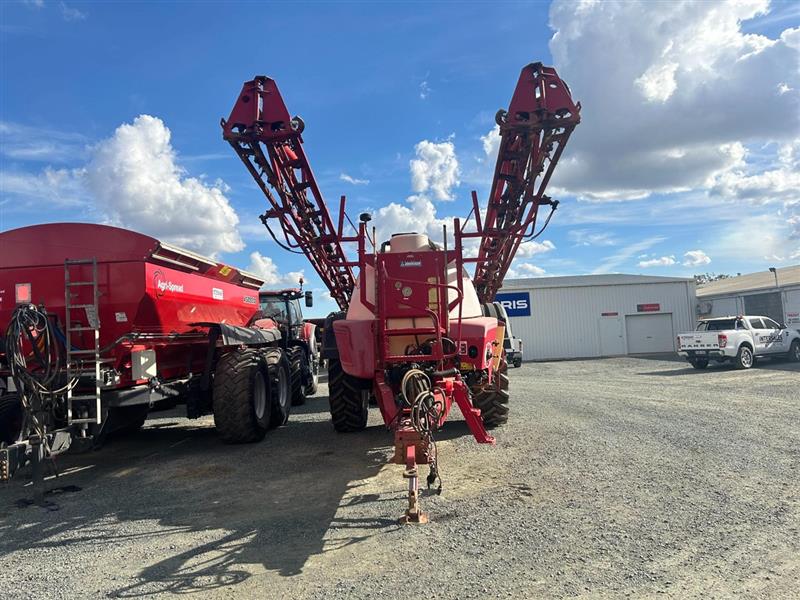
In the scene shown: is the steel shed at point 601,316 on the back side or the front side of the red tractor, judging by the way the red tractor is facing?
on the back side

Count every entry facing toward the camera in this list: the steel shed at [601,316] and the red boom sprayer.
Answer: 2

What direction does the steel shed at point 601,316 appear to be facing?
toward the camera

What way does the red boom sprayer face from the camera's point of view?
toward the camera

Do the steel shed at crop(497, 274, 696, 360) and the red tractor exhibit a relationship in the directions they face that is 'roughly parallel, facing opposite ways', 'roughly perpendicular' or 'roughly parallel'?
roughly parallel

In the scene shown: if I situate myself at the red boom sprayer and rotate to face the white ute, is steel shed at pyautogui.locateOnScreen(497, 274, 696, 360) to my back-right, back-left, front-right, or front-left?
front-left

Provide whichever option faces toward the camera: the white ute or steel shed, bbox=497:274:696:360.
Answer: the steel shed

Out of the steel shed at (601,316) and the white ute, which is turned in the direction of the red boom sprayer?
the steel shed

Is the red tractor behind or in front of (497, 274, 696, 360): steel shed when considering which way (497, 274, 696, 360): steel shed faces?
in front

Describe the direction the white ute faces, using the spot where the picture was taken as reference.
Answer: facing away from the viewer and to the right of the viewer

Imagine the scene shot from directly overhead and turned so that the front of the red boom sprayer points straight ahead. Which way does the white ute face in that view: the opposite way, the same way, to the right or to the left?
to the left

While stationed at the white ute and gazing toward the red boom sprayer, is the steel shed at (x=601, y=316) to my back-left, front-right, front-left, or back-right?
back-right

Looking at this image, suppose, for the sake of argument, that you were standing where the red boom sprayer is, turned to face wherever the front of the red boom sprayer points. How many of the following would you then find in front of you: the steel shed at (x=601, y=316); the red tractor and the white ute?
0

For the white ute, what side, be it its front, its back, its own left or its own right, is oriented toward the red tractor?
back
